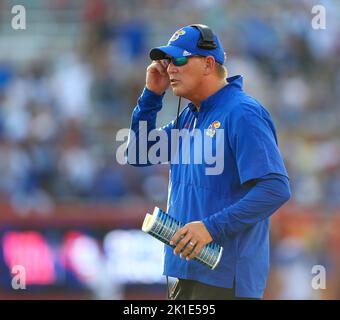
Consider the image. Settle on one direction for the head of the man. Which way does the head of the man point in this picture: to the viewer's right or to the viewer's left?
to the viewer's left

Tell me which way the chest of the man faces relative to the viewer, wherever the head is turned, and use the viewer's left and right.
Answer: facing the viewer and to the left of the viewer
